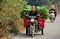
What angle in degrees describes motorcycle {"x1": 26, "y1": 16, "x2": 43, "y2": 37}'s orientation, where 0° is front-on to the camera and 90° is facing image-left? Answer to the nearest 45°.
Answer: approximately 0°
